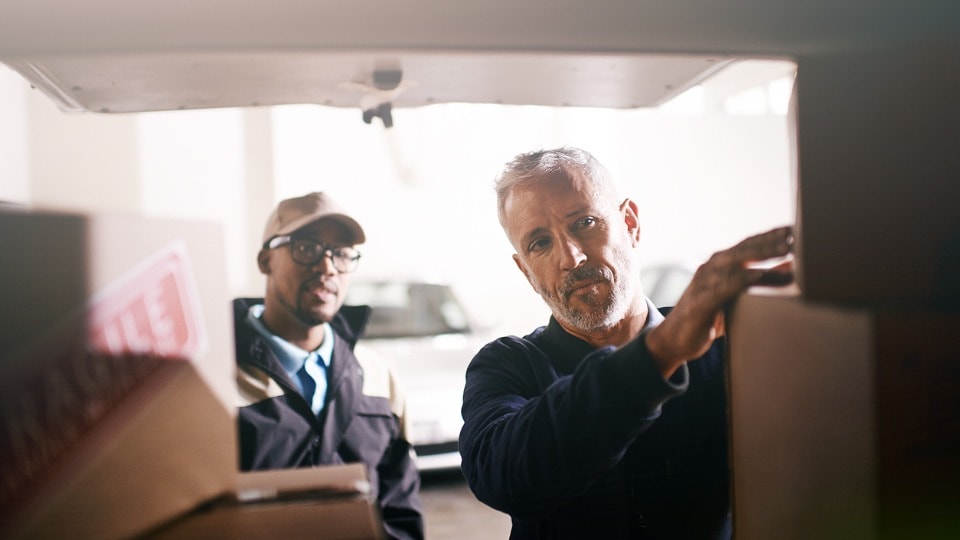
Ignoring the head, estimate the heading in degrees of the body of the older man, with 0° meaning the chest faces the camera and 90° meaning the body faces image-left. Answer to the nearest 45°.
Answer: approximately 0°

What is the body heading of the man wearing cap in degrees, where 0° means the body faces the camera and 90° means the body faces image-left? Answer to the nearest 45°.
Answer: approximately 315°

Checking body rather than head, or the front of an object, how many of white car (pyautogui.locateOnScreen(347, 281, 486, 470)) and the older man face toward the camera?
2
